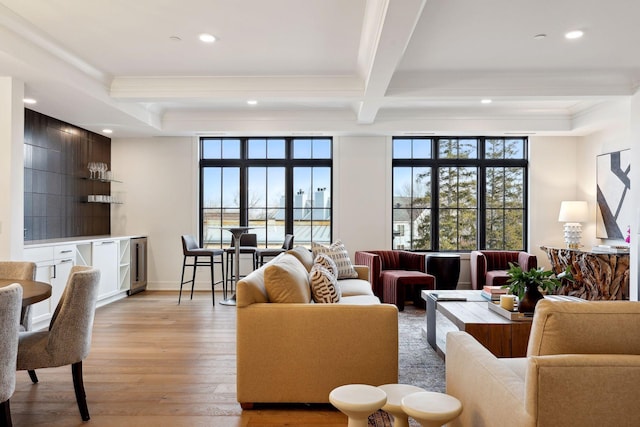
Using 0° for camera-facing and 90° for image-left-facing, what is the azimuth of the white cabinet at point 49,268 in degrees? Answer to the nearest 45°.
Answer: approximately 315°

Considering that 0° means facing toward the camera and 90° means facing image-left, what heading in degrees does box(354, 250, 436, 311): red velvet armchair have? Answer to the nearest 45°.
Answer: approximately 315°

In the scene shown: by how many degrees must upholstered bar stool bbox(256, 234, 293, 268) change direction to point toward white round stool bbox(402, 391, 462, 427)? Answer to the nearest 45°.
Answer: approximately 90° to its left

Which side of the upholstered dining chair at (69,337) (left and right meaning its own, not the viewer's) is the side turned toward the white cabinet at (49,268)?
right

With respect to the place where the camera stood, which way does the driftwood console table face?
facing the viewer and to the left of the viewer

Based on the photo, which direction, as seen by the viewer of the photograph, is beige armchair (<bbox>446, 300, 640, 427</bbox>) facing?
facing away from the viewer and to the left of the viewer

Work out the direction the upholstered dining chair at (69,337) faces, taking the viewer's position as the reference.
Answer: facing to the left of the viewer

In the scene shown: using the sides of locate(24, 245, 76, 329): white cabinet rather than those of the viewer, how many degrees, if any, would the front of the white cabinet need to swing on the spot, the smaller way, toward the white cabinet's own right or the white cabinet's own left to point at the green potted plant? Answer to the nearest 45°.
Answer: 0° — it already faces it

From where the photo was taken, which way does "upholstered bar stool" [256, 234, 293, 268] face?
to the viewer's left

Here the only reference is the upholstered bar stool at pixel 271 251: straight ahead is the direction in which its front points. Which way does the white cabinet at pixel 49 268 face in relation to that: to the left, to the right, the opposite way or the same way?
the opposite way
